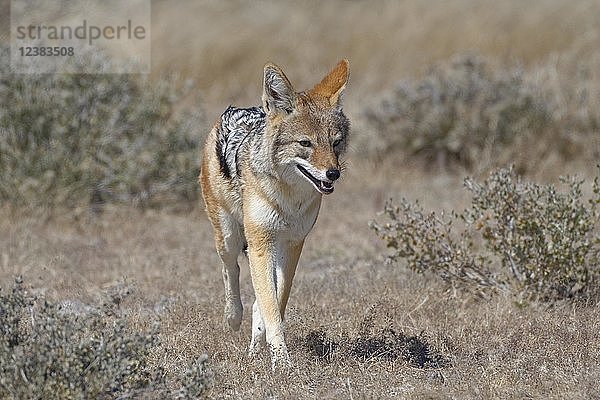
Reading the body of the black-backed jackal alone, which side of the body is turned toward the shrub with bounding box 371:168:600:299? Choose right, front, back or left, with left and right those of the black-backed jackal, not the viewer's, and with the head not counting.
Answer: left

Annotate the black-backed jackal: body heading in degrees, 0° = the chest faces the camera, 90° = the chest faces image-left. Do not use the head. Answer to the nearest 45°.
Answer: approximately 315°

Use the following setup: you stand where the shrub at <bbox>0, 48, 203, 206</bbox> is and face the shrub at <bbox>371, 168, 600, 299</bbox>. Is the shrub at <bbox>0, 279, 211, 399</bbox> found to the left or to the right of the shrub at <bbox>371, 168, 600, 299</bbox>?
right

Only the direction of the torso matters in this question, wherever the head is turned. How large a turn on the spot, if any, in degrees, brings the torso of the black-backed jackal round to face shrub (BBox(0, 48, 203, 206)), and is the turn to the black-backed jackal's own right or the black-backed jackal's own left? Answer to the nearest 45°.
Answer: approximately 180°

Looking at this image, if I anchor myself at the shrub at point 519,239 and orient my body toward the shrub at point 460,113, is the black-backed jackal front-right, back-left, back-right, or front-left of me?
back-left

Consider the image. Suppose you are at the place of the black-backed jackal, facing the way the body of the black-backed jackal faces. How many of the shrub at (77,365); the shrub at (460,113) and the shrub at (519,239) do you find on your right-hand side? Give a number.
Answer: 1

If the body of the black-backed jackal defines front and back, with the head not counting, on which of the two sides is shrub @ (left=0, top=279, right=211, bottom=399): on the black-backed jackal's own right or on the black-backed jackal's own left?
on the black-backed jackal's own right
